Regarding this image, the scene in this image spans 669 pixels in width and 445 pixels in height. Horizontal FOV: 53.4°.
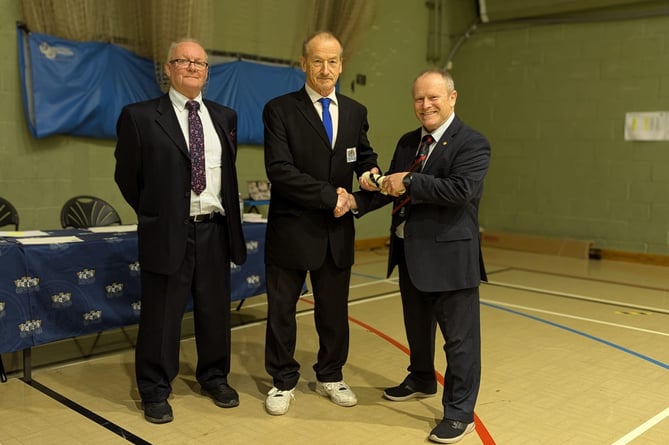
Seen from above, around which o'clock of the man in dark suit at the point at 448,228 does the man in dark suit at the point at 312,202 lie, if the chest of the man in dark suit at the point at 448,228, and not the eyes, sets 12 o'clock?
the man in dark suit at the point at 312,202 is roughly at 2 o'clock from the man in dark suit at the point at 448,228.

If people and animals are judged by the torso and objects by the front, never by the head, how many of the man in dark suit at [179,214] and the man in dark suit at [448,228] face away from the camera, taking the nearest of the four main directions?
0

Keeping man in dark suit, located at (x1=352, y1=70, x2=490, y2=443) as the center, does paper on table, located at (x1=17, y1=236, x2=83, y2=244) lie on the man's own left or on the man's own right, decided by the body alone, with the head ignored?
on the man's own right

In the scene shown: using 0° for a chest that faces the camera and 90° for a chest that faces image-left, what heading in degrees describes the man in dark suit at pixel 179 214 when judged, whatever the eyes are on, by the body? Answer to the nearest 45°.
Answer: approximately 315°

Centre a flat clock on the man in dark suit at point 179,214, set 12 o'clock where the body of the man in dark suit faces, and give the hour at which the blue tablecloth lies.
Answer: The blue tablecloth is roughly at 6 o'clock from the man in dark suit.

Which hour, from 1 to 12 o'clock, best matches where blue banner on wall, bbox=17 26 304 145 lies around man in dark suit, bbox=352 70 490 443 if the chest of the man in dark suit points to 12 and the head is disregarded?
The blue banner on wall is roughly at 3 o'clock from the man in dark suit.

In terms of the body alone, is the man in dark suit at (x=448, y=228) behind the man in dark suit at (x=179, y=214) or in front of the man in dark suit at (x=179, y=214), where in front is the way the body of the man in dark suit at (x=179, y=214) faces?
in front

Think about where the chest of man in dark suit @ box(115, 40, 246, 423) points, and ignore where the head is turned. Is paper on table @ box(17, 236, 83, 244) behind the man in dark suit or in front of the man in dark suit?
behind

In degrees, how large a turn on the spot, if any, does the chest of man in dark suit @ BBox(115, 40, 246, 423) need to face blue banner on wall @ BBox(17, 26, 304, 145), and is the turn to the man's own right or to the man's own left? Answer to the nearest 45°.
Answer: approximately 135° to the man's own left

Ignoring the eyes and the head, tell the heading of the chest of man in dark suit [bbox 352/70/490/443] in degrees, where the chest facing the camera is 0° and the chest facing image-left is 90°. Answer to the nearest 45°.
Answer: approximately 45°

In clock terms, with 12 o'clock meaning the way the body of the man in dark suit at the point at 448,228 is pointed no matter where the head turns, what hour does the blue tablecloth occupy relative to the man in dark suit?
The blue tablecloth is roughly at 2 o'clock from the man in dark suit.

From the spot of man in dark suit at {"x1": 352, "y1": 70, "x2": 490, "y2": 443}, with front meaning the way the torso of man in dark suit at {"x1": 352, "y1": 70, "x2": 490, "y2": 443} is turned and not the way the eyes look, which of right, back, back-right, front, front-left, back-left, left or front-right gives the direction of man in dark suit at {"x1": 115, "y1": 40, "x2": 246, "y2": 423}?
front-right
